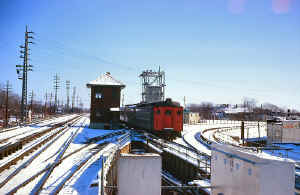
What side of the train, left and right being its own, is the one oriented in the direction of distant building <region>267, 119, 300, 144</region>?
left

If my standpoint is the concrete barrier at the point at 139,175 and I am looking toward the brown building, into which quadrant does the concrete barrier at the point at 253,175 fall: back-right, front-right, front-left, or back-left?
back-right

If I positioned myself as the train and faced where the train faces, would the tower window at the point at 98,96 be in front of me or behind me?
behind

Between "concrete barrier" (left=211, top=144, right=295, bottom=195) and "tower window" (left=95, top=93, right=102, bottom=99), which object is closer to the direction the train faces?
the concrete barrier

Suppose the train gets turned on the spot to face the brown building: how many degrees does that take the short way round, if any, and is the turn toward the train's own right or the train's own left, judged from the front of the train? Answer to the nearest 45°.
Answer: approximately 180°

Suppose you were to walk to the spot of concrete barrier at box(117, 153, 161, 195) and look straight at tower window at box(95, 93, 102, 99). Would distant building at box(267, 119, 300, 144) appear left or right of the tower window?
right

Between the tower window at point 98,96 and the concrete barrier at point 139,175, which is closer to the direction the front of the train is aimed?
the concrete barrier

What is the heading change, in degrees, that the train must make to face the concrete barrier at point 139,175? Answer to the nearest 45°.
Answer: approximately 45° to its right

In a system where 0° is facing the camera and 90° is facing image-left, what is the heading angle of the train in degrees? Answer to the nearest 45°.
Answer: approximately 315°

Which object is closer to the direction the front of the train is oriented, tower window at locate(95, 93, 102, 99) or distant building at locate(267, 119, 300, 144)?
the distant building
